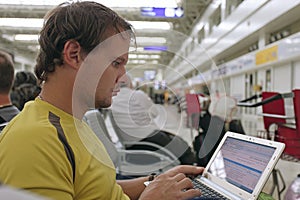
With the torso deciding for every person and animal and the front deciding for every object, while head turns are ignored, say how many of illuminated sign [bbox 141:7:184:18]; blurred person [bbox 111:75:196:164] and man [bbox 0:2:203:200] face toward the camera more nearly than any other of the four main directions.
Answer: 1

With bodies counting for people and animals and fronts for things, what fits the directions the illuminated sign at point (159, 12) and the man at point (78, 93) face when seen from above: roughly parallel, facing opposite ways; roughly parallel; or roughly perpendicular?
roughly perpendicular

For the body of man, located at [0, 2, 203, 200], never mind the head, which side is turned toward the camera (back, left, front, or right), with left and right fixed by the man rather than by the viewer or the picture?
right

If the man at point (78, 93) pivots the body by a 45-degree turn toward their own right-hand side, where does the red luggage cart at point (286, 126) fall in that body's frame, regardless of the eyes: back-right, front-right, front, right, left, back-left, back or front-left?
left

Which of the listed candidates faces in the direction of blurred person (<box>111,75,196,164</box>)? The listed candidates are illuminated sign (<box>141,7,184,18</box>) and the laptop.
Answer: the illuminated sign

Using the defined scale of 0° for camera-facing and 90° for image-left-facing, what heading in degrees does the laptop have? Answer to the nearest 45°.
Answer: approximately 45°

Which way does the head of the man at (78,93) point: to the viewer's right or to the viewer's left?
to the viewer's right

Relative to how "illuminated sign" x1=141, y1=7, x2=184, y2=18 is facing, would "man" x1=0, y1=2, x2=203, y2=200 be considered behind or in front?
in front
